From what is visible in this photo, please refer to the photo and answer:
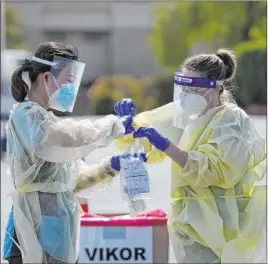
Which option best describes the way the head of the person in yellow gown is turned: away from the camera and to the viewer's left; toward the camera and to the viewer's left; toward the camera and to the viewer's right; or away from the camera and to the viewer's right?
toward the camera and to the viewer's left

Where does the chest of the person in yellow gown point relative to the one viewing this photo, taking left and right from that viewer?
facing the viewer and to the left of the viewer

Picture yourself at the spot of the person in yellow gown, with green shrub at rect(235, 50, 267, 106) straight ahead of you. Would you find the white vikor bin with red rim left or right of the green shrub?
left

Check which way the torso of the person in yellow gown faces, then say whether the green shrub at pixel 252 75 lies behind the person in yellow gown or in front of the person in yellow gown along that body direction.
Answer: behind

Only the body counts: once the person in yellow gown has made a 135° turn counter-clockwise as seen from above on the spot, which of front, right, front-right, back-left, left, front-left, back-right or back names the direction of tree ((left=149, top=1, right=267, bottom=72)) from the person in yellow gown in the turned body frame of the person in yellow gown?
left

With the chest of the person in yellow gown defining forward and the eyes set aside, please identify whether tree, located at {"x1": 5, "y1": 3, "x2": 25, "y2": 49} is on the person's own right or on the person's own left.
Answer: on the person's own right

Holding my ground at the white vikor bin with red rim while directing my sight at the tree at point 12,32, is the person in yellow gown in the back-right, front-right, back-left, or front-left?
back-right
